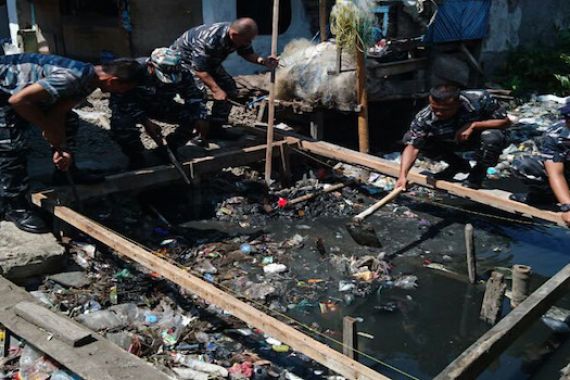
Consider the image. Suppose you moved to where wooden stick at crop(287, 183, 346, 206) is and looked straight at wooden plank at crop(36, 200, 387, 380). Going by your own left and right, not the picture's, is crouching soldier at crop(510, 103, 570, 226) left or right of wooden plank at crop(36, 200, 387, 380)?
left

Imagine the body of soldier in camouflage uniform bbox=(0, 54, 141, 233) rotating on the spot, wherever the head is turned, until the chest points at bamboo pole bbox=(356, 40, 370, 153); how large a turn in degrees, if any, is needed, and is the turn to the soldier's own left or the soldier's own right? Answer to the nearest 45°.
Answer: approximately 45° to the soldier's own left

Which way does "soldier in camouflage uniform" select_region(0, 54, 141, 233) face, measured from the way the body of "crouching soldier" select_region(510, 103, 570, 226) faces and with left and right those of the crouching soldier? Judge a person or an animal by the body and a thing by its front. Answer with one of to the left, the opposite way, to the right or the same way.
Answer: the opposite way

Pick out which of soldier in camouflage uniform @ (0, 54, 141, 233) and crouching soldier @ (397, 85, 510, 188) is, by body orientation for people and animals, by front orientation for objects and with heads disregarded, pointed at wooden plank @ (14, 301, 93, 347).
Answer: the crouching soldier

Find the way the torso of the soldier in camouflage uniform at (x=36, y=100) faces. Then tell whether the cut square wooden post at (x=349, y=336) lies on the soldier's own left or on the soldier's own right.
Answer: on the soldier's own right

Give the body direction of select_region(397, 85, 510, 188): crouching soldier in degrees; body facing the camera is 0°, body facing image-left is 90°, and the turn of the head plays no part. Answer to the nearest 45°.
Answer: approximately 45°

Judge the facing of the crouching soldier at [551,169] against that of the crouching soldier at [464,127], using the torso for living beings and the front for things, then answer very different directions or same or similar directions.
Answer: same or similar directions

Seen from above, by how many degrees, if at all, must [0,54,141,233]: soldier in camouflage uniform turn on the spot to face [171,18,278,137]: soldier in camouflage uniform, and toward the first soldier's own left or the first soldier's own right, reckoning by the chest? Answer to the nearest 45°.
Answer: approximately 45° to the first soldier's own left

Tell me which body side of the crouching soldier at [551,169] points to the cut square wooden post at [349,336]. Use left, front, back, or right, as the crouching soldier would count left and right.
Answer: front

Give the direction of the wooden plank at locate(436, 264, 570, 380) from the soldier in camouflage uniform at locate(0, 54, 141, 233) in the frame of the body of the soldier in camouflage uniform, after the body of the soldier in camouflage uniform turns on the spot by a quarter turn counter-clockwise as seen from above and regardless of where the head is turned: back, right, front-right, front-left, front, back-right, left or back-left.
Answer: back-right

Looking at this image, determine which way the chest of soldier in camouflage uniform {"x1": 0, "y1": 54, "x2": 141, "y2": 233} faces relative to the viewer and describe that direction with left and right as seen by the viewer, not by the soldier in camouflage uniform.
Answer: facing to the right of the viewer

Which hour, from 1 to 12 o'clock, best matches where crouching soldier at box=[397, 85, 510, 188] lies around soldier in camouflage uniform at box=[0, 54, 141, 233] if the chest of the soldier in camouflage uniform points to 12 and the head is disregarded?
The crouching soldier is roughly at 12 o'clock from the soldier in camouflage uniform.

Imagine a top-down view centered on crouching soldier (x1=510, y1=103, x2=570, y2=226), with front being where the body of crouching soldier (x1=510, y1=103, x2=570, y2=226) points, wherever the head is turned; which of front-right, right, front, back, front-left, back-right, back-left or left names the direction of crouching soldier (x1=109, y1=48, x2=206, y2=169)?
front-right

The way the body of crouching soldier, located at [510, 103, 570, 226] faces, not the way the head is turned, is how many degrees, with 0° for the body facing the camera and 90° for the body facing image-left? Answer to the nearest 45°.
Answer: approximately 45°

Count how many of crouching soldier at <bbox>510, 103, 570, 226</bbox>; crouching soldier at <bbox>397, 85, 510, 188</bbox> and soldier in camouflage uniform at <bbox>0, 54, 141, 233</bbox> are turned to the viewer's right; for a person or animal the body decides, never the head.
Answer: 1

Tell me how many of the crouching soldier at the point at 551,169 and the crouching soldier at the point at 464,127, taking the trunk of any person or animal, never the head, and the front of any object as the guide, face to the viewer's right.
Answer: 0

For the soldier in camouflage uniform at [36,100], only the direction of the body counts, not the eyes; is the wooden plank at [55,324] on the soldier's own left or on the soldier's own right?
on the soldier's own right
